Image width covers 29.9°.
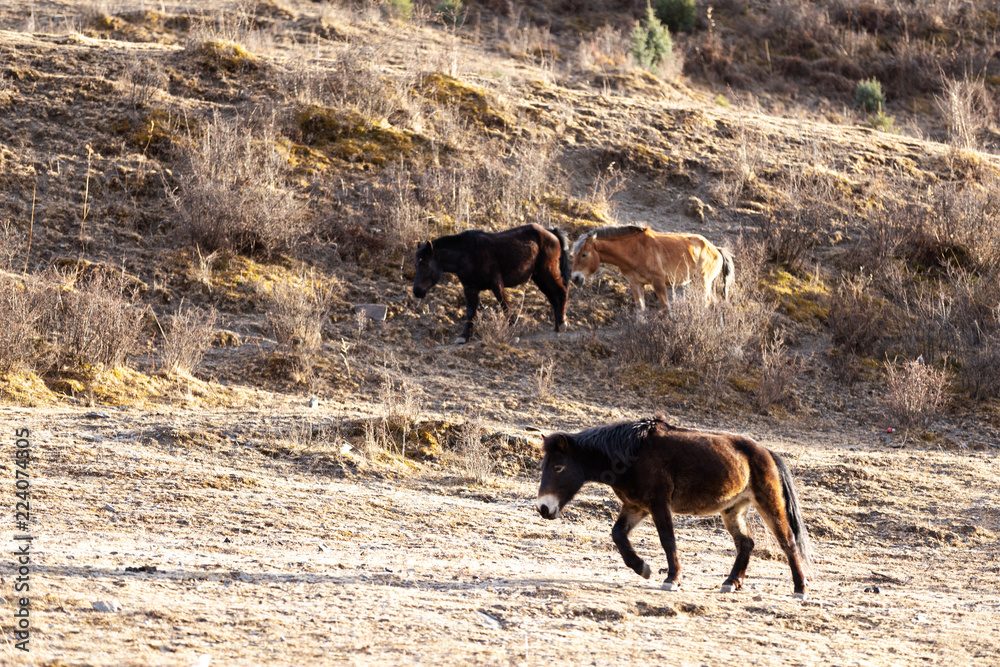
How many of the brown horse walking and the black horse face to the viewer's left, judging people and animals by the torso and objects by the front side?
2

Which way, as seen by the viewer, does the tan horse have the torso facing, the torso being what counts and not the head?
to the viewer's left

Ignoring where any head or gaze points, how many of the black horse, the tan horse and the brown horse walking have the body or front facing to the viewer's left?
3

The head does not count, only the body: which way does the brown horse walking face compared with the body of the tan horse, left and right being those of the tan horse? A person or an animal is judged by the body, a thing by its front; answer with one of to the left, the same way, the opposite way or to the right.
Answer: the same way

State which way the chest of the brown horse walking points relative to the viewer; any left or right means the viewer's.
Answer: facing to the left of the viewer

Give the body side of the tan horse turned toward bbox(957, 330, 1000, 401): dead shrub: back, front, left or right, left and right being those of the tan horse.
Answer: back

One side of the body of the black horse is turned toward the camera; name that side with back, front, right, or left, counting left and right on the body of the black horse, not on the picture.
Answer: left

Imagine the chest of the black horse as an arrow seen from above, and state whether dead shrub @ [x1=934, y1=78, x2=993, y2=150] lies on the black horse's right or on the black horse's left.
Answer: on the black horse's right

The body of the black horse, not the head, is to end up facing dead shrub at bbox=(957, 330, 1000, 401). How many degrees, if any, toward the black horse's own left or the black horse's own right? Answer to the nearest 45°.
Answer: approximately 180°

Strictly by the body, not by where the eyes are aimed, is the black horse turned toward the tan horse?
no

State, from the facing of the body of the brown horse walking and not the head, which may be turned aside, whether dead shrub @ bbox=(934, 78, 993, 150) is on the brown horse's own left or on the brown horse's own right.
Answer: on the brown horse's own right

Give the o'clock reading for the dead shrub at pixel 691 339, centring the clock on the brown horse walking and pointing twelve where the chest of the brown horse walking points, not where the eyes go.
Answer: The dead shrub is roughly at 3 o'clock from the brown horse walking.

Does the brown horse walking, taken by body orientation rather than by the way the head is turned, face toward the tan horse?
no

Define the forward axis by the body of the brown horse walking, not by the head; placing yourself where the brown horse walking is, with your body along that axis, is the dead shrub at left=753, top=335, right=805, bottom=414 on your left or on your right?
on your right
